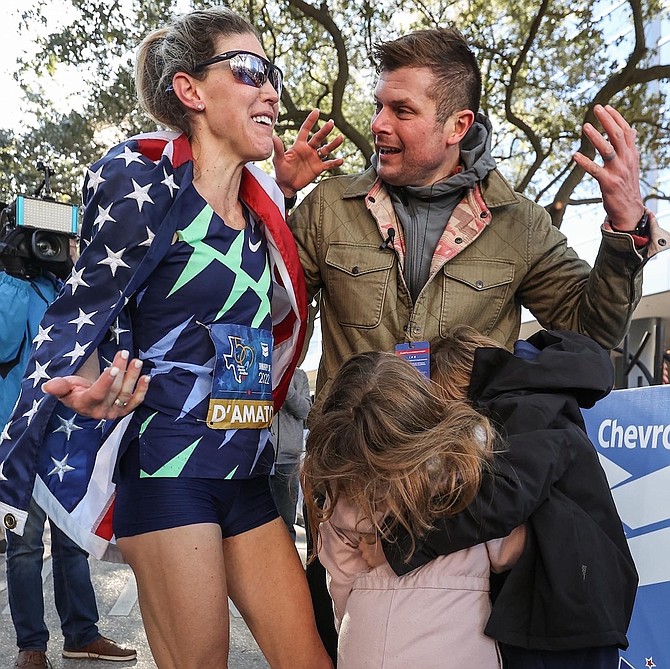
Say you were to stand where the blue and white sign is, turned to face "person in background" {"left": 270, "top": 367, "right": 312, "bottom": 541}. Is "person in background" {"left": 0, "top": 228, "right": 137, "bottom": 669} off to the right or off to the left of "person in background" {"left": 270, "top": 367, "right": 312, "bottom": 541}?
left

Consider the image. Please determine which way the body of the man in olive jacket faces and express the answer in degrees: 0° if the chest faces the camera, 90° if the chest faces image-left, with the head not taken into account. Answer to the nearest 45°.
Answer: approximately 0°

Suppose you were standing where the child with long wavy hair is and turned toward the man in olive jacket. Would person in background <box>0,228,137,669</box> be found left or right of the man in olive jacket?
left

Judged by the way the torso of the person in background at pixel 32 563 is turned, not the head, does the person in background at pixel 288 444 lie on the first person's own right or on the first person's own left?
on the first person's own left

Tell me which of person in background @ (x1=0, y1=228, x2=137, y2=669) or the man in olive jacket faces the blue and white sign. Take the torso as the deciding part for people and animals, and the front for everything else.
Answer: the person in background

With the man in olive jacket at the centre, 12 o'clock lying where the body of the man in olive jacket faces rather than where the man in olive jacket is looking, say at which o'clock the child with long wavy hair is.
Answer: The child with long wavy hair is roughly at 12 o'clock from the man in olive jacket.

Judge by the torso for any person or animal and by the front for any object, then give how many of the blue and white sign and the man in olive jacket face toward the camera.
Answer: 2

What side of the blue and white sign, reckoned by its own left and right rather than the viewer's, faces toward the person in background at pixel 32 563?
right
